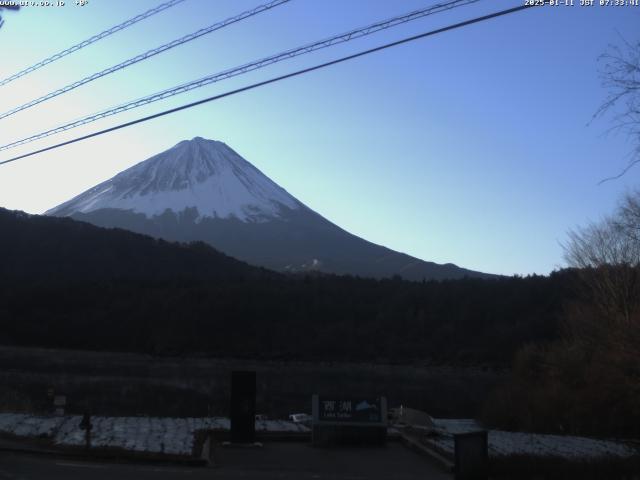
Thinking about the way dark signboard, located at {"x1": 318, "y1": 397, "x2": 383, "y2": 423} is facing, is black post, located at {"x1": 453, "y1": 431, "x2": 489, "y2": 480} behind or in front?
in front

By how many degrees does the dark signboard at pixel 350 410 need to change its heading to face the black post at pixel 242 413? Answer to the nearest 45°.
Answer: approximately 90° to its right

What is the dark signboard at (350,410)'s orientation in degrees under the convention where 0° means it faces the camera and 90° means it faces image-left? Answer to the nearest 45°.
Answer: approximately 0°
